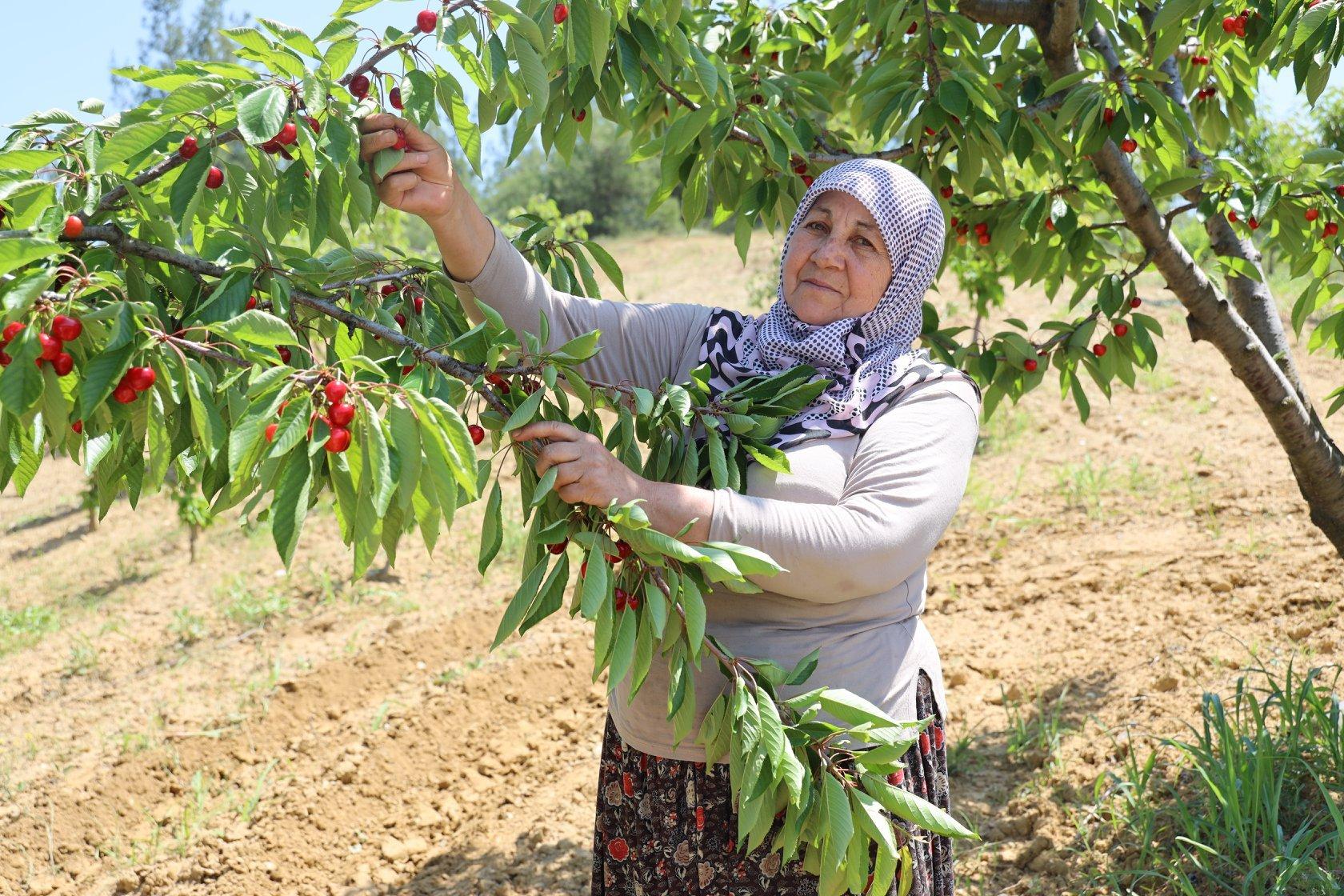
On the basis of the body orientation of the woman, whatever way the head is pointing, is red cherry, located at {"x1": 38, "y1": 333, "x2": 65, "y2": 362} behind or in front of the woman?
in front

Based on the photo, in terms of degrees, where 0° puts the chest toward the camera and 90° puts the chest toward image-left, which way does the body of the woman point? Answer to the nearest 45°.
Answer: approximately 45°
